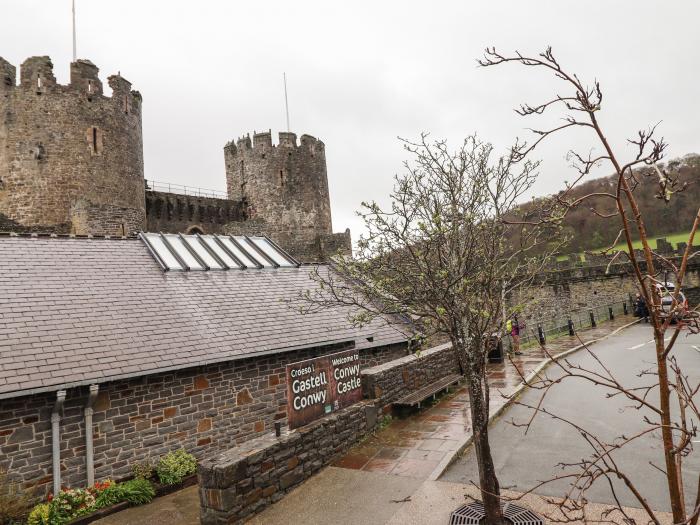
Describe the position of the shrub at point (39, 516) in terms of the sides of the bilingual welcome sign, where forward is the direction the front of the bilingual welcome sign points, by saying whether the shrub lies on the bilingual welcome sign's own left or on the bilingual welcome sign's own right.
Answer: on the bilingual welcome sign's own right

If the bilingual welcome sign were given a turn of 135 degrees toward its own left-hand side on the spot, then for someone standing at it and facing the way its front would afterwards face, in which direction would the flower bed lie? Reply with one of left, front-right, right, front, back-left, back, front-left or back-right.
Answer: left

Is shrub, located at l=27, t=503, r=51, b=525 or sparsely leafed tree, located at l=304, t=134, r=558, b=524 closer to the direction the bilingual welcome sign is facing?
the sparsely leafed tree

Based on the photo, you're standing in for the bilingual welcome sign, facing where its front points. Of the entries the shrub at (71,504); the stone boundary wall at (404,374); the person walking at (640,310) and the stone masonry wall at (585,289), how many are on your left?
3

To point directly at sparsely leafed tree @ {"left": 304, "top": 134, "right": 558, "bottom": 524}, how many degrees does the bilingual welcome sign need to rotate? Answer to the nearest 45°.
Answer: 0° — it already faces it

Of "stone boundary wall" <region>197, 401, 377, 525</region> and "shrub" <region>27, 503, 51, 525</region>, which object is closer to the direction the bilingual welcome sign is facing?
the stone boundary wall

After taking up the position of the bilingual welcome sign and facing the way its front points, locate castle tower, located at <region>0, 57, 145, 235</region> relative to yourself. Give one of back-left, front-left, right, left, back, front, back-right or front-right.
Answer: back

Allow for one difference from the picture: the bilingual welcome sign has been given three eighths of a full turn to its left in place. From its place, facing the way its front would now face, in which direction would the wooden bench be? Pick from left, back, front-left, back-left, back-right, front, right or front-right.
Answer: front-right

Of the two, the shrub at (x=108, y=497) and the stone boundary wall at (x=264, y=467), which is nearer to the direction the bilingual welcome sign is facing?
the stone boundary wall

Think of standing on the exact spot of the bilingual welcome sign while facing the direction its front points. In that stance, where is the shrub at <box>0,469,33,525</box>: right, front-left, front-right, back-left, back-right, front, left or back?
back-right

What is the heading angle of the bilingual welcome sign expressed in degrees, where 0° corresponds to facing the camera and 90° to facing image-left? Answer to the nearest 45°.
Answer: approximately 315°

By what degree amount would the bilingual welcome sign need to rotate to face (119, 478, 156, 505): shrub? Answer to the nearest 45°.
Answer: approximately 135° to its right

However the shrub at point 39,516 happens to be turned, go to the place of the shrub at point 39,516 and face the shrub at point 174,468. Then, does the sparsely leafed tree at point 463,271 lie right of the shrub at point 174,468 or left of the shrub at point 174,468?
right

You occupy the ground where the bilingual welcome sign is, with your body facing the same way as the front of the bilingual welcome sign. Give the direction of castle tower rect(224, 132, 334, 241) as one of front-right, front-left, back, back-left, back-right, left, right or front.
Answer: back-left

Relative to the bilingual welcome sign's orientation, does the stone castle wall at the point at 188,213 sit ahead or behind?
behind

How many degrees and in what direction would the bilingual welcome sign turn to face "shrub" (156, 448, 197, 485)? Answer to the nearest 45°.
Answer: approximately 135° to its right

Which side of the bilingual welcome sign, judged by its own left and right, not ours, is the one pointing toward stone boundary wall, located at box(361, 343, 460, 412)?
left
